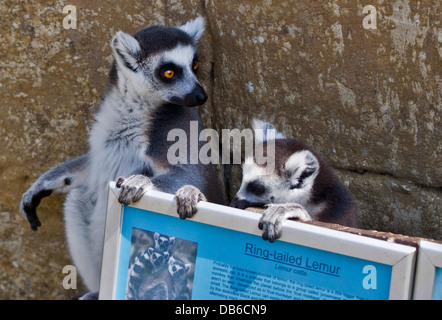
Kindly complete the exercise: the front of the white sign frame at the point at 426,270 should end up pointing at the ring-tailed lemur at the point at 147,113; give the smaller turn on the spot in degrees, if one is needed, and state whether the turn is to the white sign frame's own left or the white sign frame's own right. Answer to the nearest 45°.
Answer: approximately 135° to the white sign frame's own right

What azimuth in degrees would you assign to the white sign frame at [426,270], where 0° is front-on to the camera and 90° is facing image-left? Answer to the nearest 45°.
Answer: approximately 0°
